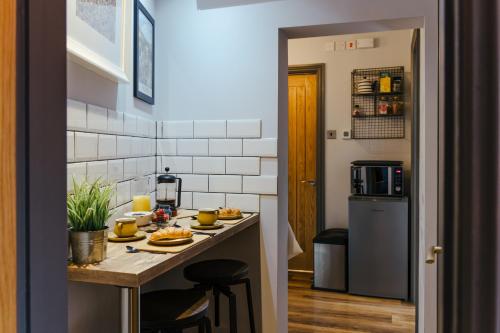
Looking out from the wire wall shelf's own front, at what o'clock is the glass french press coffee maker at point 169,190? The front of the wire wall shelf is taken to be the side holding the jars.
The glass french press coffee maker is roughly at 1 o'clock from the wire wall shelf.

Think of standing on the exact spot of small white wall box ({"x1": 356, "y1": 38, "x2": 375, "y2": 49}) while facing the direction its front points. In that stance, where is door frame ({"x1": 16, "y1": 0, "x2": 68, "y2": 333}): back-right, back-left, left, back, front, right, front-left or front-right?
front

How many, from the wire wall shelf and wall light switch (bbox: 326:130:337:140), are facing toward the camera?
2

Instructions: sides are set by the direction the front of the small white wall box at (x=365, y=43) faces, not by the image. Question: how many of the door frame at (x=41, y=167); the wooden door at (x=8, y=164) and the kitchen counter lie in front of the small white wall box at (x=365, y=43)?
3

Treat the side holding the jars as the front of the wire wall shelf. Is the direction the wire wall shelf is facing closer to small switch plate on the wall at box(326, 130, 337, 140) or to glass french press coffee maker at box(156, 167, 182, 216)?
the glass french press coffee maker

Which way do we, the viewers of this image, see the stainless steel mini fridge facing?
facing the viewer

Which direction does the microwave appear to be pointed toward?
toward the camera

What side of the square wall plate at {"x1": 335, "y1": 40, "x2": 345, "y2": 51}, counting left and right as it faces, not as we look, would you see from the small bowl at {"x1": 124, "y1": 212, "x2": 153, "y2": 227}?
front

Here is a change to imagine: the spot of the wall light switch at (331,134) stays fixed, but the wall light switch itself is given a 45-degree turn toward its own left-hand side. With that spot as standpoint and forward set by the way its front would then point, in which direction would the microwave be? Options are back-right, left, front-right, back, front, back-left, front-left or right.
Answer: front

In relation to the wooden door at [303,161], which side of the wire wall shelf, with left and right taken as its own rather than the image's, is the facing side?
right

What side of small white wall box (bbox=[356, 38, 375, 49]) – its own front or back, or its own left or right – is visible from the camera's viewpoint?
front
